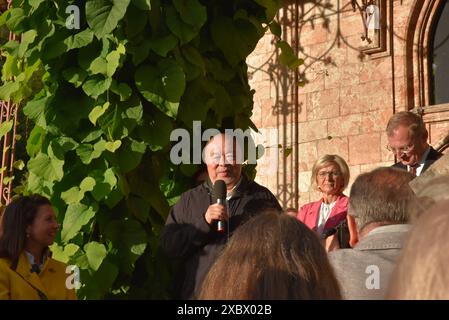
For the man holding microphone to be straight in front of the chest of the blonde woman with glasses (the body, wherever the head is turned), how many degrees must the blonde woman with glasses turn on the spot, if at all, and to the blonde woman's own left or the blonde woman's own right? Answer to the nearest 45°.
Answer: approximately 45° to the blonde woman's own right

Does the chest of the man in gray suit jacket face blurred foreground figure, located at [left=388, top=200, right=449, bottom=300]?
no

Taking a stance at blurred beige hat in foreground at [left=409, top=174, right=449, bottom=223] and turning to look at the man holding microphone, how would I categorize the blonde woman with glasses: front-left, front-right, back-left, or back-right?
front-right

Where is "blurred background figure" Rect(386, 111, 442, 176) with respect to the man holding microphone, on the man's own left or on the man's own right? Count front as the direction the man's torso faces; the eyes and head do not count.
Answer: on the man's own left

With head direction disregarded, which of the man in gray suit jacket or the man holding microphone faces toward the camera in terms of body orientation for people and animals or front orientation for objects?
the man holding microphone

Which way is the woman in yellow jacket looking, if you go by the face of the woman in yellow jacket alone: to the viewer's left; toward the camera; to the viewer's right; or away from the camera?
to the viewer's right

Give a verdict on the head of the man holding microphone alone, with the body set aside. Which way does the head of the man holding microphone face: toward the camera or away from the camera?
toward the camera

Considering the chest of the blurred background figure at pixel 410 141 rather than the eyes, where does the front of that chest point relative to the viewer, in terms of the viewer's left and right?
facing the viewer and to the left of the viewer

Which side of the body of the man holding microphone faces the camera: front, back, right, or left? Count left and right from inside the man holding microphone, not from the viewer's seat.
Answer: front

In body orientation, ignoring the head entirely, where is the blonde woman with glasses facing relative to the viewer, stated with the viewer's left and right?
facing the viewer

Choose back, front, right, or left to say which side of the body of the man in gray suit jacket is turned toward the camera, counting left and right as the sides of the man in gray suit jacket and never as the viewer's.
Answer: back

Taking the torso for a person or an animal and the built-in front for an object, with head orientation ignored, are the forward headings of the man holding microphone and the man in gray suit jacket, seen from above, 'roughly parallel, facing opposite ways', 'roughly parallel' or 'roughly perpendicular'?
roughly parallel, facing opposite ways

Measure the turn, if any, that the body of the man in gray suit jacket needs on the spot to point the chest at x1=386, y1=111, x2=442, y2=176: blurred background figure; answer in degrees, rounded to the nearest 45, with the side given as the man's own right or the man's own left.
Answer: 0° — they already face them

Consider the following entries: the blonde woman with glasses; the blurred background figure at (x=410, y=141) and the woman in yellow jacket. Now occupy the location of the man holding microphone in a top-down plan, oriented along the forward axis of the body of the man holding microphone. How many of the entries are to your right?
1

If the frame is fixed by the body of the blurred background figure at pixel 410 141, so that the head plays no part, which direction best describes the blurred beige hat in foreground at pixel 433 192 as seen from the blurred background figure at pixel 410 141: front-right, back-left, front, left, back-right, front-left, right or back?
front-left

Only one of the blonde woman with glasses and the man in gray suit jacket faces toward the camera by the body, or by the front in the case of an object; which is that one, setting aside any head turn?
the blonde woman with glasses

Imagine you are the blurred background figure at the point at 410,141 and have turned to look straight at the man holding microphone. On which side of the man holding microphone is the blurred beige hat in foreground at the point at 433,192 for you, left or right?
left
